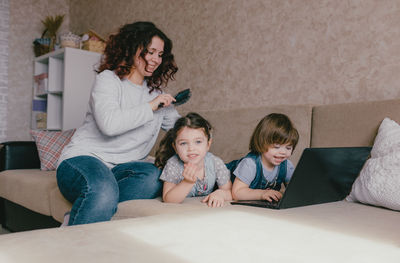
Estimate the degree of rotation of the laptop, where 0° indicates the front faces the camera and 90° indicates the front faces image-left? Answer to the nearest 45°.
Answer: approximately 135°

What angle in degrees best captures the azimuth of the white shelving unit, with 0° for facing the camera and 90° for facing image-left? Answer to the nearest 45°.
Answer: approximately 45°

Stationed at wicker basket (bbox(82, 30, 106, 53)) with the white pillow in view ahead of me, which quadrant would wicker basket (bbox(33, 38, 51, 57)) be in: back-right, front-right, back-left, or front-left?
back-right

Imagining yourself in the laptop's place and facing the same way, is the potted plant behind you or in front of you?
in front

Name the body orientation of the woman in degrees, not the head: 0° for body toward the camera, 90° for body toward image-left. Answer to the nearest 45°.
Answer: approximately 315°

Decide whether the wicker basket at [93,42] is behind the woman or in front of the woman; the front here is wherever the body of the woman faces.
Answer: behind

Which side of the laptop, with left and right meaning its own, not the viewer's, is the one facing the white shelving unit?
front

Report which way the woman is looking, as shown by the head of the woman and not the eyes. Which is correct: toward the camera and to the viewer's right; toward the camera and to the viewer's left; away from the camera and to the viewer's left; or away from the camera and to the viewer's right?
toward the camera and to the viewer's right

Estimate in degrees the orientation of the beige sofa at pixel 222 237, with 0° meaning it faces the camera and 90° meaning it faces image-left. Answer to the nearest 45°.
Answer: approximately 0°
